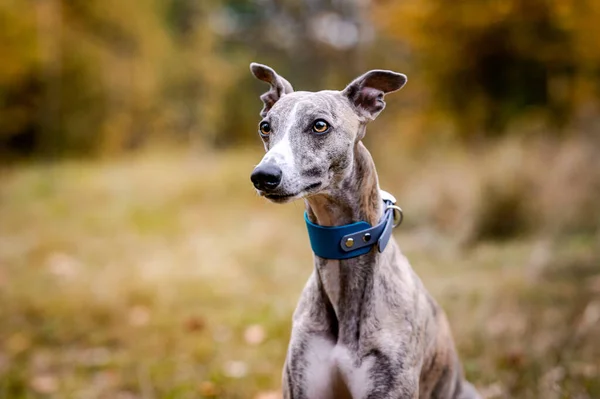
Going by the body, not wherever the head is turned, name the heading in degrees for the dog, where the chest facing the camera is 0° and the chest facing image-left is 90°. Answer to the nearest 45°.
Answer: approximately 45°
